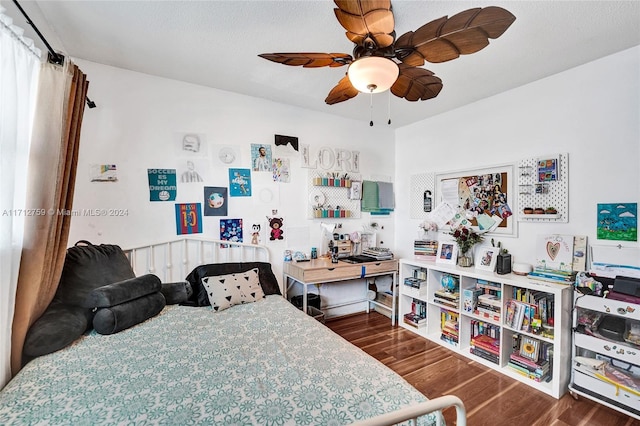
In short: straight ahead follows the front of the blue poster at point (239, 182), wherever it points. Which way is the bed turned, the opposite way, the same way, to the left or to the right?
the same way

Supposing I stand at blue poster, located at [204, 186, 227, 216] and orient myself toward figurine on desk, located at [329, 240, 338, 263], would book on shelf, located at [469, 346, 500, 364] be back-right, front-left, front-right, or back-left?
front-right

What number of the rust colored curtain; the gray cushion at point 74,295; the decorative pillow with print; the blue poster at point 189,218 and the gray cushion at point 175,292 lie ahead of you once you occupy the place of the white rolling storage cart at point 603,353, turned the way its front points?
5

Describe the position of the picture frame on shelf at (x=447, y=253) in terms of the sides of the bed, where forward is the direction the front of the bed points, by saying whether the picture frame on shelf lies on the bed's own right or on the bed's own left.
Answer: on the bed's own left

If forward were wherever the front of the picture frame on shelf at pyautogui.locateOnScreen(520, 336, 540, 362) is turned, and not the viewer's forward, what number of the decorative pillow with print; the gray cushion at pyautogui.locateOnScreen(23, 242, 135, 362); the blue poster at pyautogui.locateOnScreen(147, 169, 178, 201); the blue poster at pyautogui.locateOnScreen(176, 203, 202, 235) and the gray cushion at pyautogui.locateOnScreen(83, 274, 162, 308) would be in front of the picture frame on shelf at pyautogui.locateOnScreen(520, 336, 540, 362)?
5

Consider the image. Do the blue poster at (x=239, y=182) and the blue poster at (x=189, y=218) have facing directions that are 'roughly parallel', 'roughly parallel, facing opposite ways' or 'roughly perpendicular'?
roughly parallel

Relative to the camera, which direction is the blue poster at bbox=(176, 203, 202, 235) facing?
toward the camera

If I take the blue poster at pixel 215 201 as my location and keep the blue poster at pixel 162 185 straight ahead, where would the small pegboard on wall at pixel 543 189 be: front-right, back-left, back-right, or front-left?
back-left

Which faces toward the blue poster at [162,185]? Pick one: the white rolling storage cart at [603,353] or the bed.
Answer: the white rolling storage cart

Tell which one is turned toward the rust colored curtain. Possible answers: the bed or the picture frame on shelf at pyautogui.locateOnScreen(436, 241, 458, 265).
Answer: the picture frame on shelf

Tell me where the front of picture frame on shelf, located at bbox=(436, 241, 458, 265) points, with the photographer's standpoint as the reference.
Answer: facing the viewer and to the left of the viewer

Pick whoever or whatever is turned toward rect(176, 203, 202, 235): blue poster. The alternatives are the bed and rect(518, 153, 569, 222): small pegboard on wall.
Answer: the small pegboard on wall

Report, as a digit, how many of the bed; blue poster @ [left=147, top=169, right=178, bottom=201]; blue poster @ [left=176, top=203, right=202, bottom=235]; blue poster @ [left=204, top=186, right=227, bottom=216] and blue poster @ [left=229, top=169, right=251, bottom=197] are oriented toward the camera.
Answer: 5

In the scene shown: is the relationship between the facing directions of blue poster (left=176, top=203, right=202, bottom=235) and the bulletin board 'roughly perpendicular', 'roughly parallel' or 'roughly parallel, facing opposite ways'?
roughly perpendicular

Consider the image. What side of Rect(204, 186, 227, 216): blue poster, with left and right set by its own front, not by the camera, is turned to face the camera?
front

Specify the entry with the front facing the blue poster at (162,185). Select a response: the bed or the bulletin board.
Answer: the bulletin board

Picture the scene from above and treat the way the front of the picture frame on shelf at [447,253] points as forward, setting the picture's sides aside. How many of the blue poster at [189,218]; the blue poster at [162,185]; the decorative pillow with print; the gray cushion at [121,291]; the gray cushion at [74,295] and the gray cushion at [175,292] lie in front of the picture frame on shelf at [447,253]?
6

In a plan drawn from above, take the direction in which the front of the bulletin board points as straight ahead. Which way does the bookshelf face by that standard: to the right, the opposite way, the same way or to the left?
the same way

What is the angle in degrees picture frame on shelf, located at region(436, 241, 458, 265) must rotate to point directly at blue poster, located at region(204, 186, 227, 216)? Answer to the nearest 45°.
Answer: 0° — it already faces it

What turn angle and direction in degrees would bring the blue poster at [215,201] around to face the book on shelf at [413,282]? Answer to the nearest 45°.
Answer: approximately 90° to its left

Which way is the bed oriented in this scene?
toward the camera

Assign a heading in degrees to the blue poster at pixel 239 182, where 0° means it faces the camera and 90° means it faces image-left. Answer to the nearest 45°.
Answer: approximately 0°
